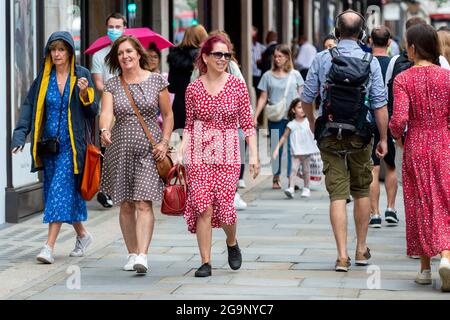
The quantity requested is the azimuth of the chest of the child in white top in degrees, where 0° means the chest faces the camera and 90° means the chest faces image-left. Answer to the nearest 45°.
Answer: approximately 315°

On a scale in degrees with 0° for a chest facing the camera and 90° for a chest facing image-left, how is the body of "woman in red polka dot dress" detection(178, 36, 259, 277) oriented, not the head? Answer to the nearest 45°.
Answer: approximately 0°

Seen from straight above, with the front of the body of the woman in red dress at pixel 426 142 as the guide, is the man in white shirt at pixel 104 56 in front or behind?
in front

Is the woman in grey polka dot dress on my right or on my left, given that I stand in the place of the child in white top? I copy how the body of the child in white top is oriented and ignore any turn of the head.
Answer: on my right

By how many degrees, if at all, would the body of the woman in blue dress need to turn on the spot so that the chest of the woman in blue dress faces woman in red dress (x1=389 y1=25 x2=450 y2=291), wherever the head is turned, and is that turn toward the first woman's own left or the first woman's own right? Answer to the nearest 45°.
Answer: approximately 45° to the first woman's own left

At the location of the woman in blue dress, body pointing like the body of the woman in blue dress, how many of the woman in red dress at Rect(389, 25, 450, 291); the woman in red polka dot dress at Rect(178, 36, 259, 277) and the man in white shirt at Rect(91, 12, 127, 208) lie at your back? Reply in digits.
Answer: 1

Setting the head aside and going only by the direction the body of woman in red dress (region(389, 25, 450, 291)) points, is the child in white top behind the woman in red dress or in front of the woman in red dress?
in front

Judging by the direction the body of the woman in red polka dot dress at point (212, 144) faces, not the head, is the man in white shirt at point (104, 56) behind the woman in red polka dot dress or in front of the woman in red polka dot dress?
behind

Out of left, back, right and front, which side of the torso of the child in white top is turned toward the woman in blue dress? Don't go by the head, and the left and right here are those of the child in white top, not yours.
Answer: front

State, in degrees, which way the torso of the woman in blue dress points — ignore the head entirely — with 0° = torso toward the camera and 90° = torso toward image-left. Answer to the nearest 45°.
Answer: approximately 0°

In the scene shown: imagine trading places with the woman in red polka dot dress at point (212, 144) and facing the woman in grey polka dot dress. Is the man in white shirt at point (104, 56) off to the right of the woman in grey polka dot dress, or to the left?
right

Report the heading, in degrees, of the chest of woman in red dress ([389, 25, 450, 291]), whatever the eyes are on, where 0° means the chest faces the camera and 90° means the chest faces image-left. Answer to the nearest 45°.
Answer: approximately 180°

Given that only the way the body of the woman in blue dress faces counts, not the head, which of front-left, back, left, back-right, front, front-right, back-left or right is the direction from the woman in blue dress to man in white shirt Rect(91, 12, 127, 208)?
back
